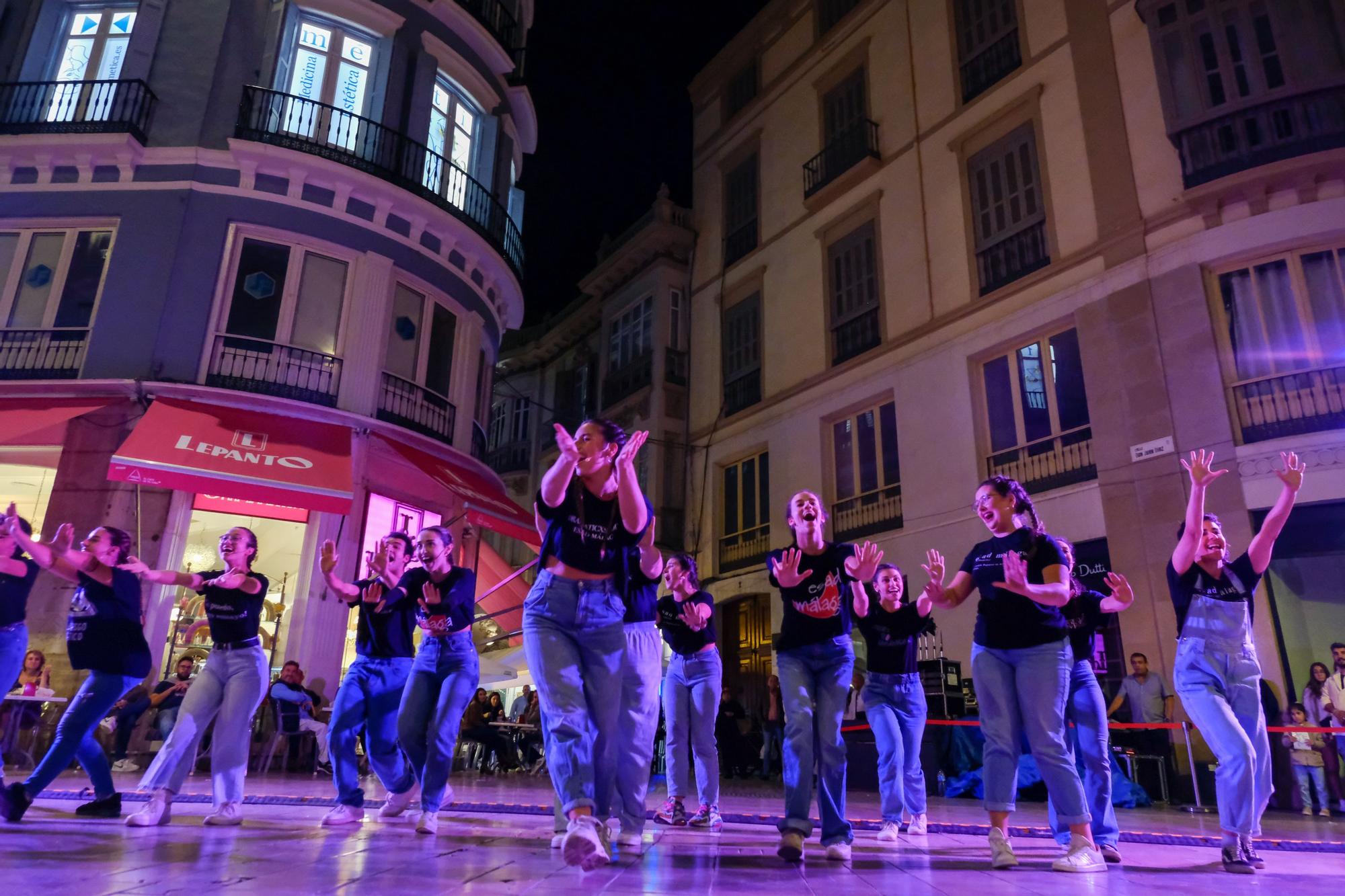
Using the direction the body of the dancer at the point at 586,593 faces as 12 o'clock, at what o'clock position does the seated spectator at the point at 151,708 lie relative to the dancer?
The seated spectator is roughly at 5 o'clock from the dancer.

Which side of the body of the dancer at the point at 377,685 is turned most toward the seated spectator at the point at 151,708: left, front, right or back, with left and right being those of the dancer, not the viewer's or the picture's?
right

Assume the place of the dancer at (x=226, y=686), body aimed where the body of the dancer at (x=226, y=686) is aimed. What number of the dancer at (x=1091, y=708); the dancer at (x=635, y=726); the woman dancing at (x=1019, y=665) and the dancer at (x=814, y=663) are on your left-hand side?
4

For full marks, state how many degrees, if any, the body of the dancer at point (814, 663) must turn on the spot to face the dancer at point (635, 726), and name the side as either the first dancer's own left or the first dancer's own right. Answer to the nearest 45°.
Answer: approximately 45° to the first dancer's own right

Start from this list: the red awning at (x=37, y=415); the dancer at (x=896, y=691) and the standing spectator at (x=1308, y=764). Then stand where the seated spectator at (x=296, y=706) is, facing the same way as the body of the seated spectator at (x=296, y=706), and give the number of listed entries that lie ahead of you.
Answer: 2

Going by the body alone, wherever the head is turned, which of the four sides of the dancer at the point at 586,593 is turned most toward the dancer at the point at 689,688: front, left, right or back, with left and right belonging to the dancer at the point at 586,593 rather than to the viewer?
back

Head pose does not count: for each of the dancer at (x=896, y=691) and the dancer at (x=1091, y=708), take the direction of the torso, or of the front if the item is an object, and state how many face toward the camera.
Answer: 2
